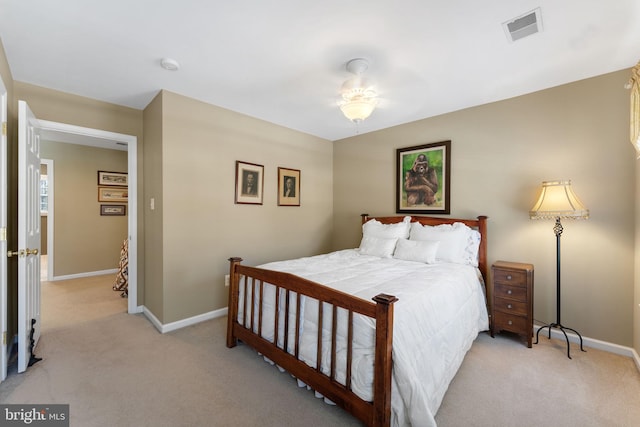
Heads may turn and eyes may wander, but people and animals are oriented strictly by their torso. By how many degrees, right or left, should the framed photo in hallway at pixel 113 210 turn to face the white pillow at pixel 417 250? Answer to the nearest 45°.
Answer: approximately 45° to its left

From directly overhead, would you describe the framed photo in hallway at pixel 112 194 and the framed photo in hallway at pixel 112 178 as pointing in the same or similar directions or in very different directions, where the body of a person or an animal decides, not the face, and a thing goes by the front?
same or similar directions

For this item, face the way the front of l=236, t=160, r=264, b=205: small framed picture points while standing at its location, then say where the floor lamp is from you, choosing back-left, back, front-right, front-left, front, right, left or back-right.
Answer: front

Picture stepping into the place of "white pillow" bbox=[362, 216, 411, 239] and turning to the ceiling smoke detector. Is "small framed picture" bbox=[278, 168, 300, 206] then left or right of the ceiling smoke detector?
right

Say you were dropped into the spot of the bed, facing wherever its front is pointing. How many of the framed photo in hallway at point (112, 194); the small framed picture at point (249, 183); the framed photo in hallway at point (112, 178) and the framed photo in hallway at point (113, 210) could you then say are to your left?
0

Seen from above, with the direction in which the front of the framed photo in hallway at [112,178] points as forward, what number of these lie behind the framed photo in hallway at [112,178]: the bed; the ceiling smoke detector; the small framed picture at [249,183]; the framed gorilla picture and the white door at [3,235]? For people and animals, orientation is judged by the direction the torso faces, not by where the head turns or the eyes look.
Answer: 0

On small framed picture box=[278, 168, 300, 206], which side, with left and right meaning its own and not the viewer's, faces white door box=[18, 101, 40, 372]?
right

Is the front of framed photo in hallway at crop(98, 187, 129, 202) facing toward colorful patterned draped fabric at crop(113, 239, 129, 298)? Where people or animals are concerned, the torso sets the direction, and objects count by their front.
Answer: yes

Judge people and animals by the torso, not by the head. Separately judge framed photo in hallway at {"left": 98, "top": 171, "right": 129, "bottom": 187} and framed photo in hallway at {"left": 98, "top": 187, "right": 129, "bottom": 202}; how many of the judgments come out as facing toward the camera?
2

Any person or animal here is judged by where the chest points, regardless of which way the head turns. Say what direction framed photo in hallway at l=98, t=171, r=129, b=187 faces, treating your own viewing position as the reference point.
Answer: facing the viewer

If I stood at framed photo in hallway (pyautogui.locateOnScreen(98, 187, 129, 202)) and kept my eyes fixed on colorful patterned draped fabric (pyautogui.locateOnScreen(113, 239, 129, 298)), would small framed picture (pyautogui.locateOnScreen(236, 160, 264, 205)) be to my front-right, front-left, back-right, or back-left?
front-left

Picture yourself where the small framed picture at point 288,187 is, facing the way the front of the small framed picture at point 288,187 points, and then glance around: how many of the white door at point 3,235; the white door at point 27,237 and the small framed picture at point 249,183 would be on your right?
3

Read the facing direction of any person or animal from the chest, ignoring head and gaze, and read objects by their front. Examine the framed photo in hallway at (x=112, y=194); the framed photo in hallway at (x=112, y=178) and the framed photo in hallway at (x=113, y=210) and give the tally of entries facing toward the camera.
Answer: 3

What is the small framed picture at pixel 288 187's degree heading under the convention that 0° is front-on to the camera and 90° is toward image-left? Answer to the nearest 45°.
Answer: approximately 315°

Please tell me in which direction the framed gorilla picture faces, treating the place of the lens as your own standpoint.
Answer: facing the viewer and to the left of the viewer

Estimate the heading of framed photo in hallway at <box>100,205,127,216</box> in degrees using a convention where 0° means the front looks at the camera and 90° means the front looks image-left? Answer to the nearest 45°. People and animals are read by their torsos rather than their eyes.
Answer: approximately 0°

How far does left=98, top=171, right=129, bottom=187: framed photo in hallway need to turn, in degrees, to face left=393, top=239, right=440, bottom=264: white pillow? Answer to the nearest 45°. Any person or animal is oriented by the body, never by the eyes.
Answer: approximately 45° to its left

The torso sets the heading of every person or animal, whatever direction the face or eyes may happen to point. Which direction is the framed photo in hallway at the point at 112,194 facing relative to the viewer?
toward the camera

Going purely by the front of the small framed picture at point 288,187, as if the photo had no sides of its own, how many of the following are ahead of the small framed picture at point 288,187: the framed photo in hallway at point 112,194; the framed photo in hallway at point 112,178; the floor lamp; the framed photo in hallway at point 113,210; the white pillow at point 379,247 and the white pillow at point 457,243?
3

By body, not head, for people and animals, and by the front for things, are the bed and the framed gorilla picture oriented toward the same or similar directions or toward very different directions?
same or similar directions
